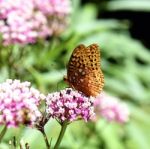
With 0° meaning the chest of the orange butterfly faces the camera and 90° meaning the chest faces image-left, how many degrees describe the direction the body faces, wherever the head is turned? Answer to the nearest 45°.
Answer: approximately 90°
